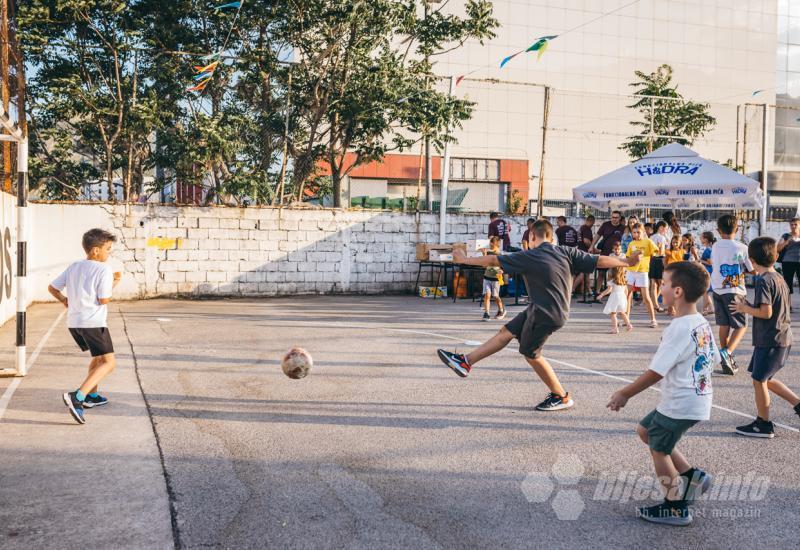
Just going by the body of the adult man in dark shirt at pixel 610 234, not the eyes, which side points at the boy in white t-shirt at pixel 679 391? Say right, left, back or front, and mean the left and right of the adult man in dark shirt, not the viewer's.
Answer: front

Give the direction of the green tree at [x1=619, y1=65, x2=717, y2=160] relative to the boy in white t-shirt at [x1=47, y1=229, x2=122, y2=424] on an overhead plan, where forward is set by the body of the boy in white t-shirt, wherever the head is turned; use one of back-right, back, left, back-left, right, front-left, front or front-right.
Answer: front

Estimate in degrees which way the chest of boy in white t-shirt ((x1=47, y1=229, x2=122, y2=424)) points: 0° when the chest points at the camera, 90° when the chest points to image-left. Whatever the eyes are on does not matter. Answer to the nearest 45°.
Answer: approximately 225°

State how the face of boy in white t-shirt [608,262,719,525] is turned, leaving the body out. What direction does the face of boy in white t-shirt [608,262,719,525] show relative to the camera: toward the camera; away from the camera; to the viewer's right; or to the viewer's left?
to the viewer's left

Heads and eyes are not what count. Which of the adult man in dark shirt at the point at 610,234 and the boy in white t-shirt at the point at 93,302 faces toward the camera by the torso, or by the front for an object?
the adult man in dark shirt

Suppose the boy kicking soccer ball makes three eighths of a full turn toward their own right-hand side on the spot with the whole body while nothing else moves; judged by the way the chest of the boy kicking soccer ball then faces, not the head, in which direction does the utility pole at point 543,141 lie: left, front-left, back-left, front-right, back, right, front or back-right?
left

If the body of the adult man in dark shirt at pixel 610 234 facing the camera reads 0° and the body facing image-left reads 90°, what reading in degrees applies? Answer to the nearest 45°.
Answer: approximately 0°

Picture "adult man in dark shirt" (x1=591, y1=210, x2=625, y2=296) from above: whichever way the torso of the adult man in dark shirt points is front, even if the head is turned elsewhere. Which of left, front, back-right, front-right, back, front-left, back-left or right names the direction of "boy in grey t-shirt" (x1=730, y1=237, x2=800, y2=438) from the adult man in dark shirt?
front

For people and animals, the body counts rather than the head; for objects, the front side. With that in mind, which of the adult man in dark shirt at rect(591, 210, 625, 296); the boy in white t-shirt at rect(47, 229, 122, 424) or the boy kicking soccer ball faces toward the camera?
the adult man in dark shirt

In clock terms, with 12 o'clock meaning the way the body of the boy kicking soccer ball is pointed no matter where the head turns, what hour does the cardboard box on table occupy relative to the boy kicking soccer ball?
The cardboard box on table is roughly at 1 o'clock from the boy kicking soccer ball.

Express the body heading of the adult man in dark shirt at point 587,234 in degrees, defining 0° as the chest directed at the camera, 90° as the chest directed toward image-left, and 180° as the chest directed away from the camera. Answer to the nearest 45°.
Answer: approximately 45°

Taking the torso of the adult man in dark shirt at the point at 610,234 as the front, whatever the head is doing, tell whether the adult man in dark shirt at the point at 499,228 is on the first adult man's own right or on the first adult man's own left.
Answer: on the first adult man's own right

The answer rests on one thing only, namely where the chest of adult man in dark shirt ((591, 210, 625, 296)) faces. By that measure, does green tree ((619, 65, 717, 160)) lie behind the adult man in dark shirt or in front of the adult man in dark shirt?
behind

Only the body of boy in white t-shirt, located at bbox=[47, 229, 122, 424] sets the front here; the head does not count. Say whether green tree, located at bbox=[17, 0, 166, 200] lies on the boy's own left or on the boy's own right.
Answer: on the boy's own left

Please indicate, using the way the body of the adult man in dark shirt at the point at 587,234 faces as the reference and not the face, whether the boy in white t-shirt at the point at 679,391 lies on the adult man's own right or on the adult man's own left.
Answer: on the adult man's own left

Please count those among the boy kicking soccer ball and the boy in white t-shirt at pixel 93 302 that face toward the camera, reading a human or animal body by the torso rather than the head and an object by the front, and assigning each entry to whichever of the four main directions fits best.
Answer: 0
